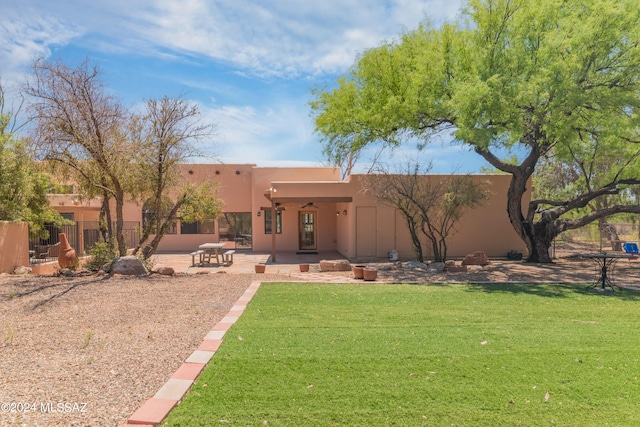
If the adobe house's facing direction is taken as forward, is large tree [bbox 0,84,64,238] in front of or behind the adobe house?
in front

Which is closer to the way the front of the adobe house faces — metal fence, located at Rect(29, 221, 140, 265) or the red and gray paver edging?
the red and gray paver edging

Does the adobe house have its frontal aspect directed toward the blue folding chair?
no

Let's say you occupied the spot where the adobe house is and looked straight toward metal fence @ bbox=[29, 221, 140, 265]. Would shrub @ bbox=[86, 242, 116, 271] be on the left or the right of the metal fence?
left

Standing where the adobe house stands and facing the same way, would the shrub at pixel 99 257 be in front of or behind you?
in front

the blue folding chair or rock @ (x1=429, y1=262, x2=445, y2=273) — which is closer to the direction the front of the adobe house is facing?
the rock

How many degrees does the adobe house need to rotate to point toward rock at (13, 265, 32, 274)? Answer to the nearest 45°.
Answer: approximately 45° to its right

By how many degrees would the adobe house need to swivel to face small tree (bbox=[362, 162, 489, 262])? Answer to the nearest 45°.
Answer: approximately 45° to its left

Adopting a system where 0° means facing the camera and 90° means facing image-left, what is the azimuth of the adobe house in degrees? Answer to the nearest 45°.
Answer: approximately 0°

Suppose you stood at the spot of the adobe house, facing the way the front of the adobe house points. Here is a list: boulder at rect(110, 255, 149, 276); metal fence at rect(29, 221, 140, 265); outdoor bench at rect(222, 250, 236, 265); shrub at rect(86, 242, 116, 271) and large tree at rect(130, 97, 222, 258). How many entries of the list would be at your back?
0

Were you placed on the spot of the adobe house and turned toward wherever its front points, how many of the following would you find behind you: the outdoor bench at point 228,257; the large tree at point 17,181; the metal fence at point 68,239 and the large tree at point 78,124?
0

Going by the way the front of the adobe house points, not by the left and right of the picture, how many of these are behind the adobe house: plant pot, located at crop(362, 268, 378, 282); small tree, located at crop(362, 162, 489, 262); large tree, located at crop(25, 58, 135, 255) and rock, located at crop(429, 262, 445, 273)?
0

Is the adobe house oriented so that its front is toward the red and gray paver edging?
yes

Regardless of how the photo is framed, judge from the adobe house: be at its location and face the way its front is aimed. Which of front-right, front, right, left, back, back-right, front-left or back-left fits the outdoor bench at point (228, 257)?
front

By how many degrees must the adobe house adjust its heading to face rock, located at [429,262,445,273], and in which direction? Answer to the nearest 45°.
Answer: approximately 45° to its left

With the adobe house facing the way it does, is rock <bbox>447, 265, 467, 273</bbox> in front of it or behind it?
in front

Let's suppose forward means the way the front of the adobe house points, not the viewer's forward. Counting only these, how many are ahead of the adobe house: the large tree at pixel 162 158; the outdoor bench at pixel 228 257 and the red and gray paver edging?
3
